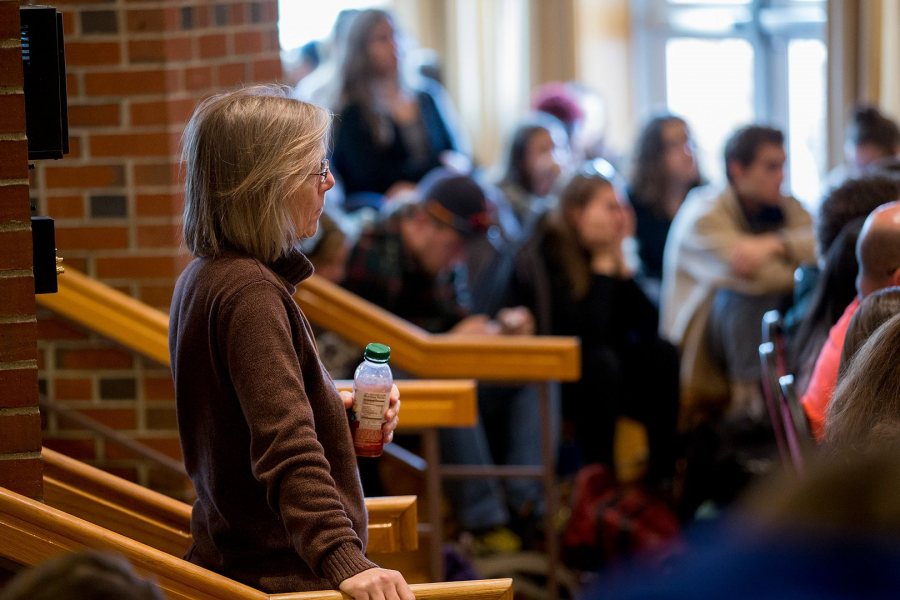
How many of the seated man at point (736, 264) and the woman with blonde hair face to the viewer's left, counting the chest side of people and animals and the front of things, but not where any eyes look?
0

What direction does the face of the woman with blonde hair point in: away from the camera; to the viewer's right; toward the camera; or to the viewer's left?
to the viewer's right

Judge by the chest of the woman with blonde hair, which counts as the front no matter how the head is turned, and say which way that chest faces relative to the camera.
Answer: to the viewer's right
